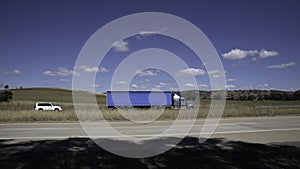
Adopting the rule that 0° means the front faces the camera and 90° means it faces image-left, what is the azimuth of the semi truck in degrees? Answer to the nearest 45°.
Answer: approximately 270°
